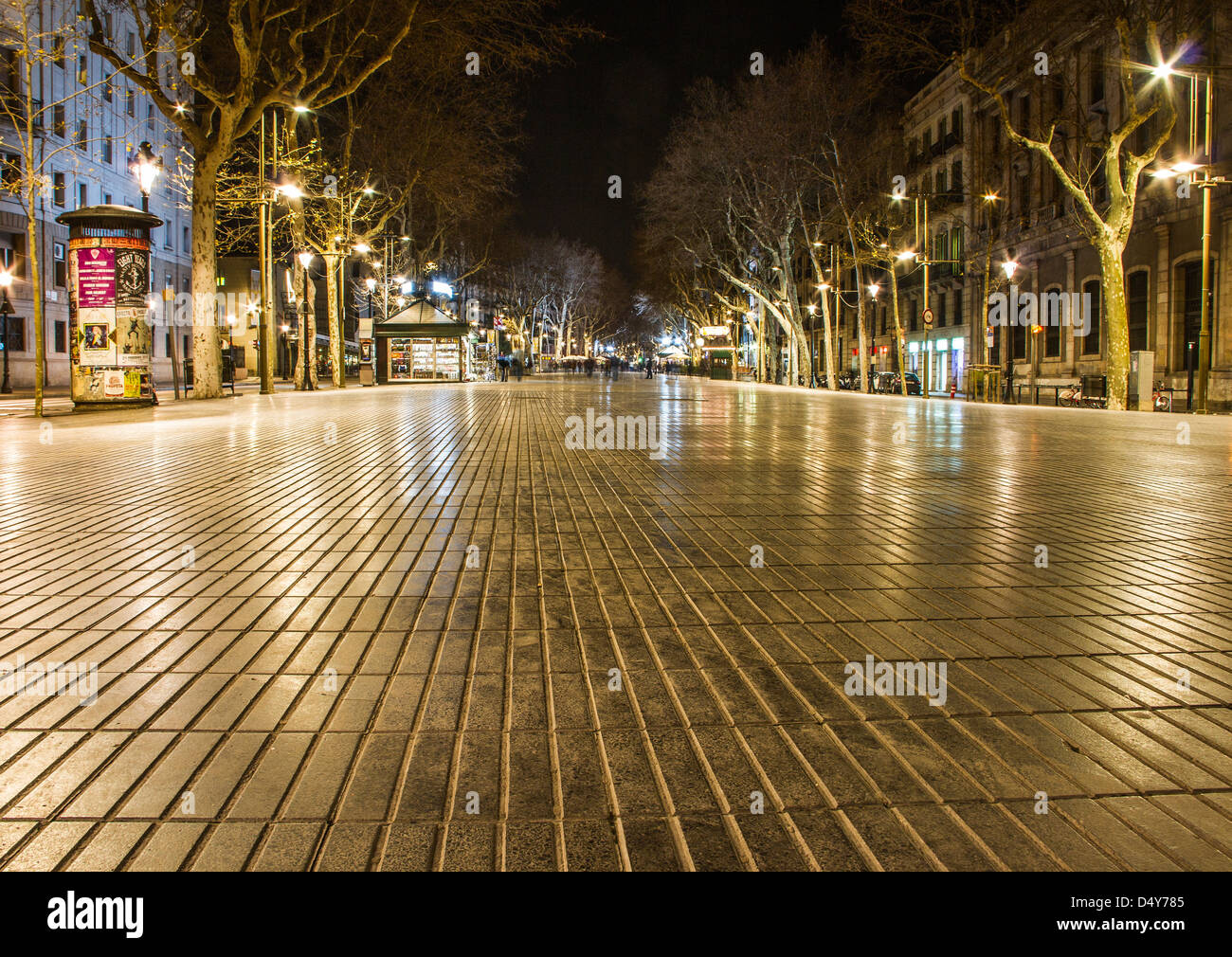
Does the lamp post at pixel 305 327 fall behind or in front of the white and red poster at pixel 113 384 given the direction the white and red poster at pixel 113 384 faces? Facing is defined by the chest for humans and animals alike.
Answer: behind

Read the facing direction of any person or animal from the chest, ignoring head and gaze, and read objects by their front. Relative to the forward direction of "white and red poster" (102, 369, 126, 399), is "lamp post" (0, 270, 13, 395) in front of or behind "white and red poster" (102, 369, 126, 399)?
behind

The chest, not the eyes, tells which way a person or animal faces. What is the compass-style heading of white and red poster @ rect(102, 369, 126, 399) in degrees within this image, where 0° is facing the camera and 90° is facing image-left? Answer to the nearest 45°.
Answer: approximately 0°
